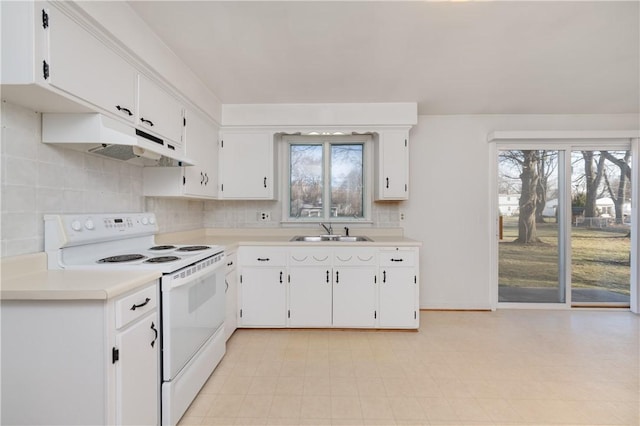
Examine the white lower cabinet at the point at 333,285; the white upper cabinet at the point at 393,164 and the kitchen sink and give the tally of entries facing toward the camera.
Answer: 3

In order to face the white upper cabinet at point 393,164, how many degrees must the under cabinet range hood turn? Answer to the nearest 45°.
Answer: approximately 45° to its left

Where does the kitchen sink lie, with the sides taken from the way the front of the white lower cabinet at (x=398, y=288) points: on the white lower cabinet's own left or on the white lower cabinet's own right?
on the white lower cabinet's own right

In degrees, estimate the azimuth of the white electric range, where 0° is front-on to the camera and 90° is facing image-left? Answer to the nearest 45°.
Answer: approximately 315°

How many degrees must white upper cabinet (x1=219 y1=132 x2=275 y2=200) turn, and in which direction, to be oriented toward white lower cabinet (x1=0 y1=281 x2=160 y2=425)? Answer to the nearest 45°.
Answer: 0° — it already faces it

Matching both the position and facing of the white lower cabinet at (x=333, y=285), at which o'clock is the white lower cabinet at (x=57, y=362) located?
the white lower cabinet at (x=57, y=362) is roughly at 1 o'clock from the white lower cabinet at (x=333, y=285).

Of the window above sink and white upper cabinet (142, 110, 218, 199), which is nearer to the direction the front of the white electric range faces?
the window above sink

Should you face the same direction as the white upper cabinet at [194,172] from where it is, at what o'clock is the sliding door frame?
The sliding door frame is roughly at 11 o'clock from the white upper cabinet.

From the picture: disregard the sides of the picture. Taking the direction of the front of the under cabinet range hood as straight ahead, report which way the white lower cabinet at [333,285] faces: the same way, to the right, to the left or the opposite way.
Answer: to the right

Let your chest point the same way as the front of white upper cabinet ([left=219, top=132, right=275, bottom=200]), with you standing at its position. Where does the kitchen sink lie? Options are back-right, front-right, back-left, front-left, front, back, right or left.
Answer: left

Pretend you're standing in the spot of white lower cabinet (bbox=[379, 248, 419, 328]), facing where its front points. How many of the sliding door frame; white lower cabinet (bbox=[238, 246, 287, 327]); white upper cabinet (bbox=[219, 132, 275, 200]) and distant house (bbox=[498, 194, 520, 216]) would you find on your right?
2
